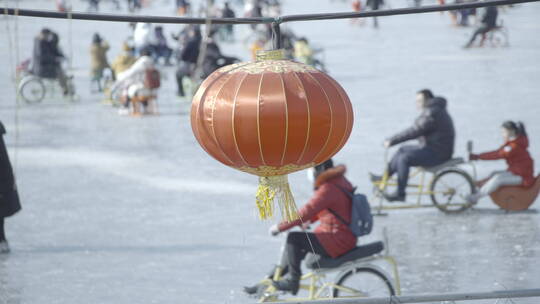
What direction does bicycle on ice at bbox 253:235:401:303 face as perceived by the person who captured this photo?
facing to the left of the viewer

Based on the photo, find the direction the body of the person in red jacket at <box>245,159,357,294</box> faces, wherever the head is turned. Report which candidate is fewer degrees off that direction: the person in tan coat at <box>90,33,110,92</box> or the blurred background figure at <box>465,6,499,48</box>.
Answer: the person in tan coat

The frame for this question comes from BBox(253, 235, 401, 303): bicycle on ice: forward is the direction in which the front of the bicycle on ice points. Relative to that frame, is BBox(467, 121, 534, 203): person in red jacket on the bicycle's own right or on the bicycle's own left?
on the bicycle's own right

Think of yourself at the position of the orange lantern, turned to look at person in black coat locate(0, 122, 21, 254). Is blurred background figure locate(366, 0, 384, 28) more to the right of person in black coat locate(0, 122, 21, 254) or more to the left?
right

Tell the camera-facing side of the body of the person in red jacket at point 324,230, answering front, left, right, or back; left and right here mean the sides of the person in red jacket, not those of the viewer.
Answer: left

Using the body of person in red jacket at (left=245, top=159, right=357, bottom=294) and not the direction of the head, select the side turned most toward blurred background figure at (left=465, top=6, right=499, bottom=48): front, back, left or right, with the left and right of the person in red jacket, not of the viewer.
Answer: right

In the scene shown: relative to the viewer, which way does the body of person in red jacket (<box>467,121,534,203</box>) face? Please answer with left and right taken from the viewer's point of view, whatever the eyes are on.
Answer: facing to the left of the viewer

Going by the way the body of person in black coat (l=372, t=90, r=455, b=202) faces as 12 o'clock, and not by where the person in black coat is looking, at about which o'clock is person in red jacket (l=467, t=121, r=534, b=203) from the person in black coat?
The person in red jacket is roughly at 6 o'clock from the person in black coat.

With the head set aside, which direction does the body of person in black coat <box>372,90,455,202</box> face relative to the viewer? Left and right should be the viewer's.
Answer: facing to the left of the viewer
